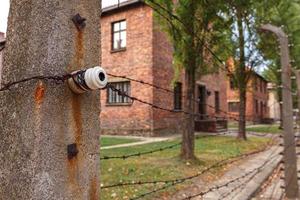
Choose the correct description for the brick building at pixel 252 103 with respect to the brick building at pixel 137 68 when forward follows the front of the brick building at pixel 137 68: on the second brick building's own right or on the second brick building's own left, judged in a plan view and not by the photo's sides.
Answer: on the second brick building's own left

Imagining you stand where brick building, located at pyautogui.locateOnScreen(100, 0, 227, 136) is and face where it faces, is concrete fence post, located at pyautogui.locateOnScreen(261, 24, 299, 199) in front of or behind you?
in front

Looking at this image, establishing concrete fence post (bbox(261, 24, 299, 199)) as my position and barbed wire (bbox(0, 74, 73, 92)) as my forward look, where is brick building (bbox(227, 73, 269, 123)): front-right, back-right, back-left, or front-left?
back-right

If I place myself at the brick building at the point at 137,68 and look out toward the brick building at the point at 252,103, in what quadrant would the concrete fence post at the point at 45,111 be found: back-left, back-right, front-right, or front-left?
back-right

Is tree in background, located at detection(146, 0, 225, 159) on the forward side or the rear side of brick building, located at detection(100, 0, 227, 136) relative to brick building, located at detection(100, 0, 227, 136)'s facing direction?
on the forward side

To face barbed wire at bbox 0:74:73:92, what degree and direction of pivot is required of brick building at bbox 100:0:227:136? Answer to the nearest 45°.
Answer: approximately 45° to its right

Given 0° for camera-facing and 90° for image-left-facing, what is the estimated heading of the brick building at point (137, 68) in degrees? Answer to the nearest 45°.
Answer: approximately 315°
